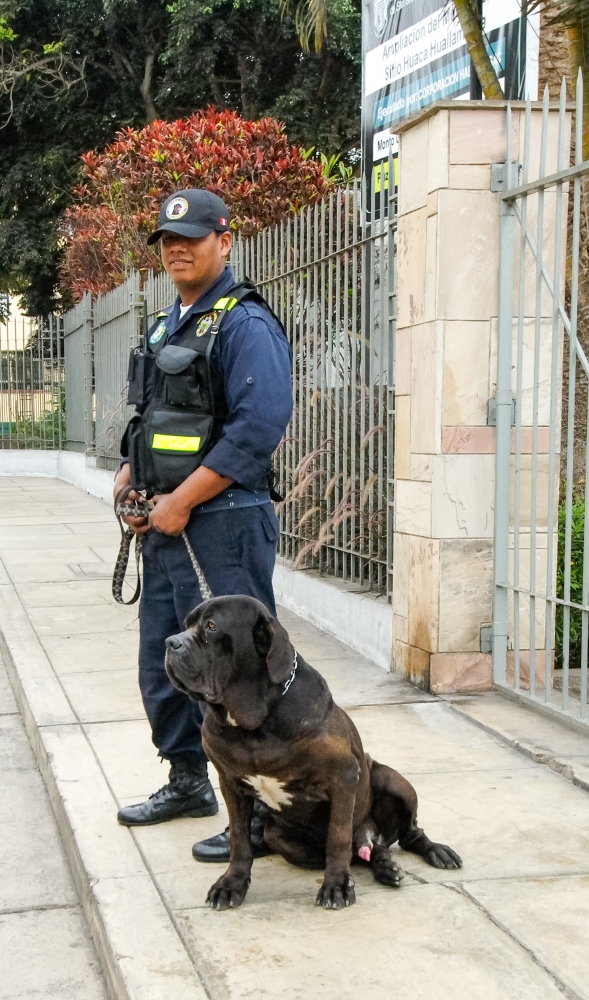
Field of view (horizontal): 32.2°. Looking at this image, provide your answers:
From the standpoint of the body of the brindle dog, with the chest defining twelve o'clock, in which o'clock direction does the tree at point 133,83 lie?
The tree is roughly at 4 o'clock from the brindle dog.

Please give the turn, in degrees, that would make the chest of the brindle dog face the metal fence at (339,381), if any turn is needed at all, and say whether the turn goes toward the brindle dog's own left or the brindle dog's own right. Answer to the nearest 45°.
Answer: approximately 135° to the brindle dog's own right

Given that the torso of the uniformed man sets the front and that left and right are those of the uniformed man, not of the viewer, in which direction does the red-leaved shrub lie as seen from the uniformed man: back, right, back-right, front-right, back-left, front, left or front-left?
back-right

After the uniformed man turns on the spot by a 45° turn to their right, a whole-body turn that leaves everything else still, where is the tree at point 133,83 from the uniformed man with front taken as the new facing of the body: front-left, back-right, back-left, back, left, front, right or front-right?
right

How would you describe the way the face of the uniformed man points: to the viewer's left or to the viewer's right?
to the viewer's left

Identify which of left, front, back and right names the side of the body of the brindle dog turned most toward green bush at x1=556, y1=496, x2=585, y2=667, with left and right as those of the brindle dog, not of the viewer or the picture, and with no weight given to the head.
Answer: back

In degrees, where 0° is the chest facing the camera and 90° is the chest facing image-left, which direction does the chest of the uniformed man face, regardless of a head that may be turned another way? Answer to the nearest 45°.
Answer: approximately 45°

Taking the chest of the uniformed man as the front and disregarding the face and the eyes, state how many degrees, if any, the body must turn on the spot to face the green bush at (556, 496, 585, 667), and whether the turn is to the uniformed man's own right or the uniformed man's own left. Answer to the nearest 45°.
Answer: approximately 180°

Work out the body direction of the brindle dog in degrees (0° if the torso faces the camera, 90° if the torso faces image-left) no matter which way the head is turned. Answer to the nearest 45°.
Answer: approximately 45°

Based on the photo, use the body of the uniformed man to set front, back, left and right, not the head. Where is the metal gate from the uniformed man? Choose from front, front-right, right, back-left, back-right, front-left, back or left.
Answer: back
